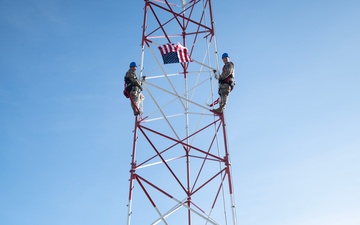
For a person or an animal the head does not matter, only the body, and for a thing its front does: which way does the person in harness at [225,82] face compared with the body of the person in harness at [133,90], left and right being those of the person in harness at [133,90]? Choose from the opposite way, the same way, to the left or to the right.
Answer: the opposite way

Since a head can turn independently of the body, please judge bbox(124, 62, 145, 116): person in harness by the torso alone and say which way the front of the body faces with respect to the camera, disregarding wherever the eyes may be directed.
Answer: to the viewer's right

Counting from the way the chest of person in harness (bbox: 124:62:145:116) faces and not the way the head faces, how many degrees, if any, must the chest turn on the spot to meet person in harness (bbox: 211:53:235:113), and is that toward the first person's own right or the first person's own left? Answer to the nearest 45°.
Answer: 0° — they already face them

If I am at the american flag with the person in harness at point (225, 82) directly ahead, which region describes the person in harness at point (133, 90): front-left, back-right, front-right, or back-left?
back-left

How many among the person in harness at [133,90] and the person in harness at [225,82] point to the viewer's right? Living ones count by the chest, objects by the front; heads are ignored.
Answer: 1

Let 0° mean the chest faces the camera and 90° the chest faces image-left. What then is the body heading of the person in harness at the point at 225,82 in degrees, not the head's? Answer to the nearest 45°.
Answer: approximately 90°

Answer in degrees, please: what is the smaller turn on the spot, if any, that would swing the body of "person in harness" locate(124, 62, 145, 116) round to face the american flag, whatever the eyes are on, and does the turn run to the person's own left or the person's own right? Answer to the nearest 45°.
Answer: approximately 45° to the person's own right
